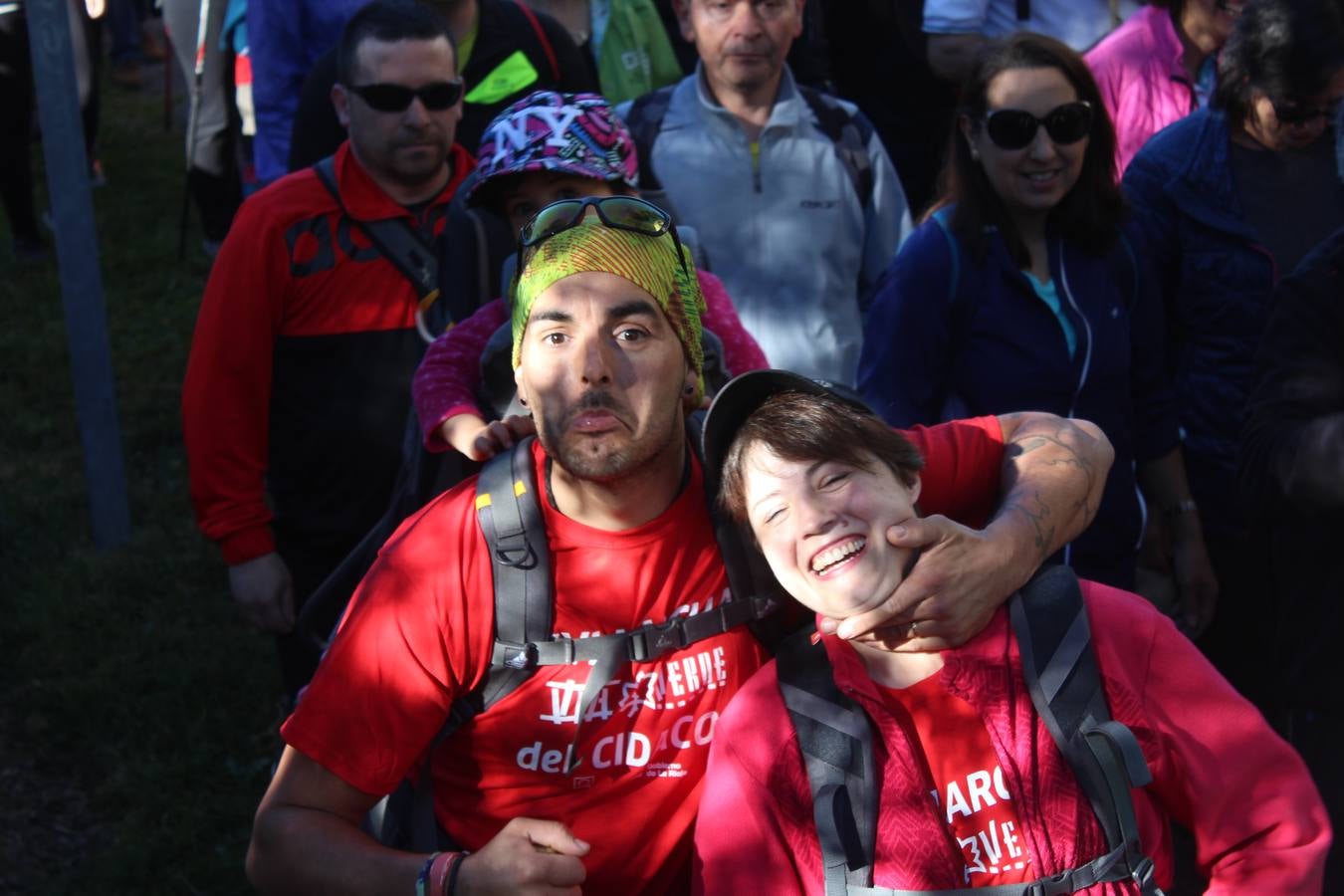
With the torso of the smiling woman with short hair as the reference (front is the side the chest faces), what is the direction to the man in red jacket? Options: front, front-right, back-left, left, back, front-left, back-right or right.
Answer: back-right

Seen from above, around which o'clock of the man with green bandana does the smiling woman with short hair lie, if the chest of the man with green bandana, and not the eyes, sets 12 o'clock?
The smiling woman with short hair is roughly at 10 o'clock from the man with green bandana.

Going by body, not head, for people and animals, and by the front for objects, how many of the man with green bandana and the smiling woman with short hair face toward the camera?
2

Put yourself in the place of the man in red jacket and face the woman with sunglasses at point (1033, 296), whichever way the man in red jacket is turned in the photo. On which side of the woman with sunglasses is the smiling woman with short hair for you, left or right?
right

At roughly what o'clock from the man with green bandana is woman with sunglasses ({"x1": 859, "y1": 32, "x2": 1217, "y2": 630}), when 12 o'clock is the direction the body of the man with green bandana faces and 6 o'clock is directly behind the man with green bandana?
The woman with sunglasses is roughly at 7 o'clock from the man with green bandana.

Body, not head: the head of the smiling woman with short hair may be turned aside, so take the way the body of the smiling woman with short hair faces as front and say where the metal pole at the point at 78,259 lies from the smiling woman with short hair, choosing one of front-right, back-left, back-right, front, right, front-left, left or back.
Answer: back-right

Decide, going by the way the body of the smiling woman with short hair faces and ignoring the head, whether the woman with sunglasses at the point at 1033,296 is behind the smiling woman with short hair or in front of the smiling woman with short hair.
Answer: behind

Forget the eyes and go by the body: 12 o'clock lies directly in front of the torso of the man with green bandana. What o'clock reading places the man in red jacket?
The man in red jacket is roughly at 5 o'clock from the man with green bandana.

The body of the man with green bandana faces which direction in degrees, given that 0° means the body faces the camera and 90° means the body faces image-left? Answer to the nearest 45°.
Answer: approximately 0°
